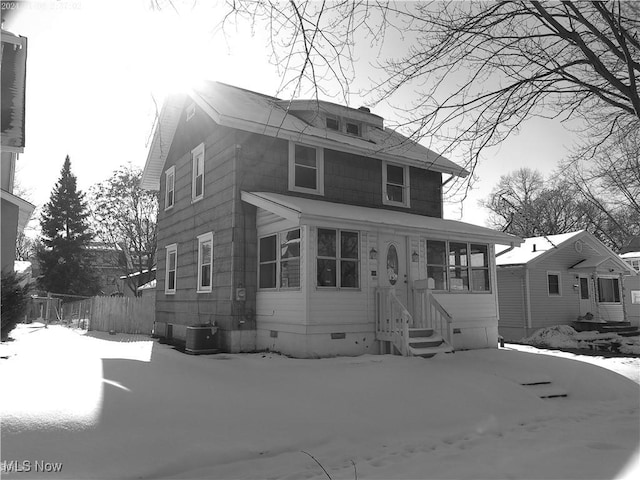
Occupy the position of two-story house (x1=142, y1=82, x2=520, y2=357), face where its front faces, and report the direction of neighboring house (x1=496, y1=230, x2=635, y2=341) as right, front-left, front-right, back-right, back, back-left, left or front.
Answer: left

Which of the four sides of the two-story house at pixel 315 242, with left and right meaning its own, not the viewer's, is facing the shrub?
right

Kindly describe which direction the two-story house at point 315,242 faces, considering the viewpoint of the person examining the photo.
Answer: facing the viewer and to the right of the viewer

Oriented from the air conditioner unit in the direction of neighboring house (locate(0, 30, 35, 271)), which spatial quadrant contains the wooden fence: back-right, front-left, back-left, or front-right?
front-right

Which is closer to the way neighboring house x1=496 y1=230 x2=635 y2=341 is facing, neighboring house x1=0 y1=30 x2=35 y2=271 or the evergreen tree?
the neighboring house

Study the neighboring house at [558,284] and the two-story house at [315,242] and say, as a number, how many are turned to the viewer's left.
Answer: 0

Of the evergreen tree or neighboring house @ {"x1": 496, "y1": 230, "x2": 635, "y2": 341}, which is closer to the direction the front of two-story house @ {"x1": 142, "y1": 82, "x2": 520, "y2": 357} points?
the neighboring house

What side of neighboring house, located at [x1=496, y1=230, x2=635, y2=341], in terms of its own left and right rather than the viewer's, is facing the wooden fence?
right

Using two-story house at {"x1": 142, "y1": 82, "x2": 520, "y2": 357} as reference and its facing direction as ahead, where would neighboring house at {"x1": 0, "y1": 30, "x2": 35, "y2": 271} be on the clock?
The neighboring house is roughly at 4 o'clock from the two-story house.
